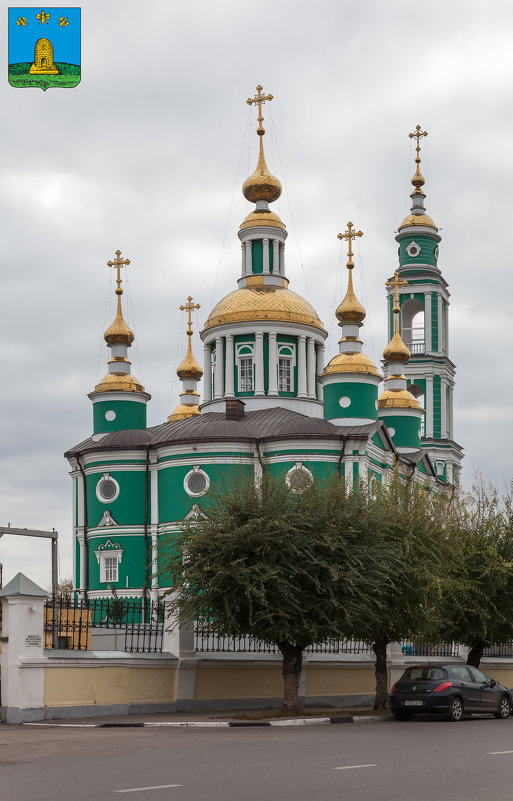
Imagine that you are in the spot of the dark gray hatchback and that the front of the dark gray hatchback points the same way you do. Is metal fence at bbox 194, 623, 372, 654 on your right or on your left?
on your left

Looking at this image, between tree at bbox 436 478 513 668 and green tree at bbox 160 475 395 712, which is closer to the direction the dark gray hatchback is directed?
the tree

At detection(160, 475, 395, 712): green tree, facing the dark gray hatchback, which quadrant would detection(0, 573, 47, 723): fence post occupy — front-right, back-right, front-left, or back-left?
back-right

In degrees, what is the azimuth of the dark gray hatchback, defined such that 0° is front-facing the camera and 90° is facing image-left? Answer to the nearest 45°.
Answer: approximately 225°

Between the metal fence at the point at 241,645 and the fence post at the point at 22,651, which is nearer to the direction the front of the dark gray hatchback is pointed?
the metal fence

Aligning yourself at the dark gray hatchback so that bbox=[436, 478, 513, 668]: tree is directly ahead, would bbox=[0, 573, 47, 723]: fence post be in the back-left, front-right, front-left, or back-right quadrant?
back-left

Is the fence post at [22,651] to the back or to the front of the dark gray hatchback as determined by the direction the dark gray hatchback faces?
to the back

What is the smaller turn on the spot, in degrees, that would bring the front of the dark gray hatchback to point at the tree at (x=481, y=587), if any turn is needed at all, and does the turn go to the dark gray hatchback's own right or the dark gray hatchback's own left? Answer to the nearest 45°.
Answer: approximately 45° to the dark gray hatchback's own left
